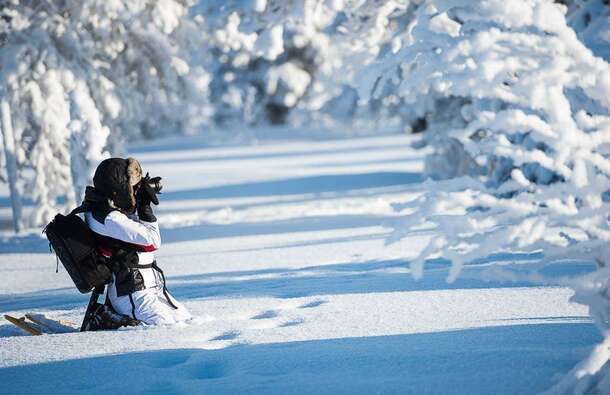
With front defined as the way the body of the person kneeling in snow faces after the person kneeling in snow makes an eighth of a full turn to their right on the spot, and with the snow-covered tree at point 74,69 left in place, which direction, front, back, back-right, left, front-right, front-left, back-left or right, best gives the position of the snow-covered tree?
back-left

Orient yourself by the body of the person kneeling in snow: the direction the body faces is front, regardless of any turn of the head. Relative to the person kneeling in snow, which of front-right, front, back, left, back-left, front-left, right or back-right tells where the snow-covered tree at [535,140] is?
front-right

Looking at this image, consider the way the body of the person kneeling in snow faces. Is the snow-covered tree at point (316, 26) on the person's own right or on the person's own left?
on the person's own left

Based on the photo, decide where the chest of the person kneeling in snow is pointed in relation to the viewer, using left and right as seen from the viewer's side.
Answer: facing to the right of the viewer

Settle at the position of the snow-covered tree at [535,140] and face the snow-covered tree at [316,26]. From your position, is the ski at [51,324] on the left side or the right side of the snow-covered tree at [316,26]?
left
